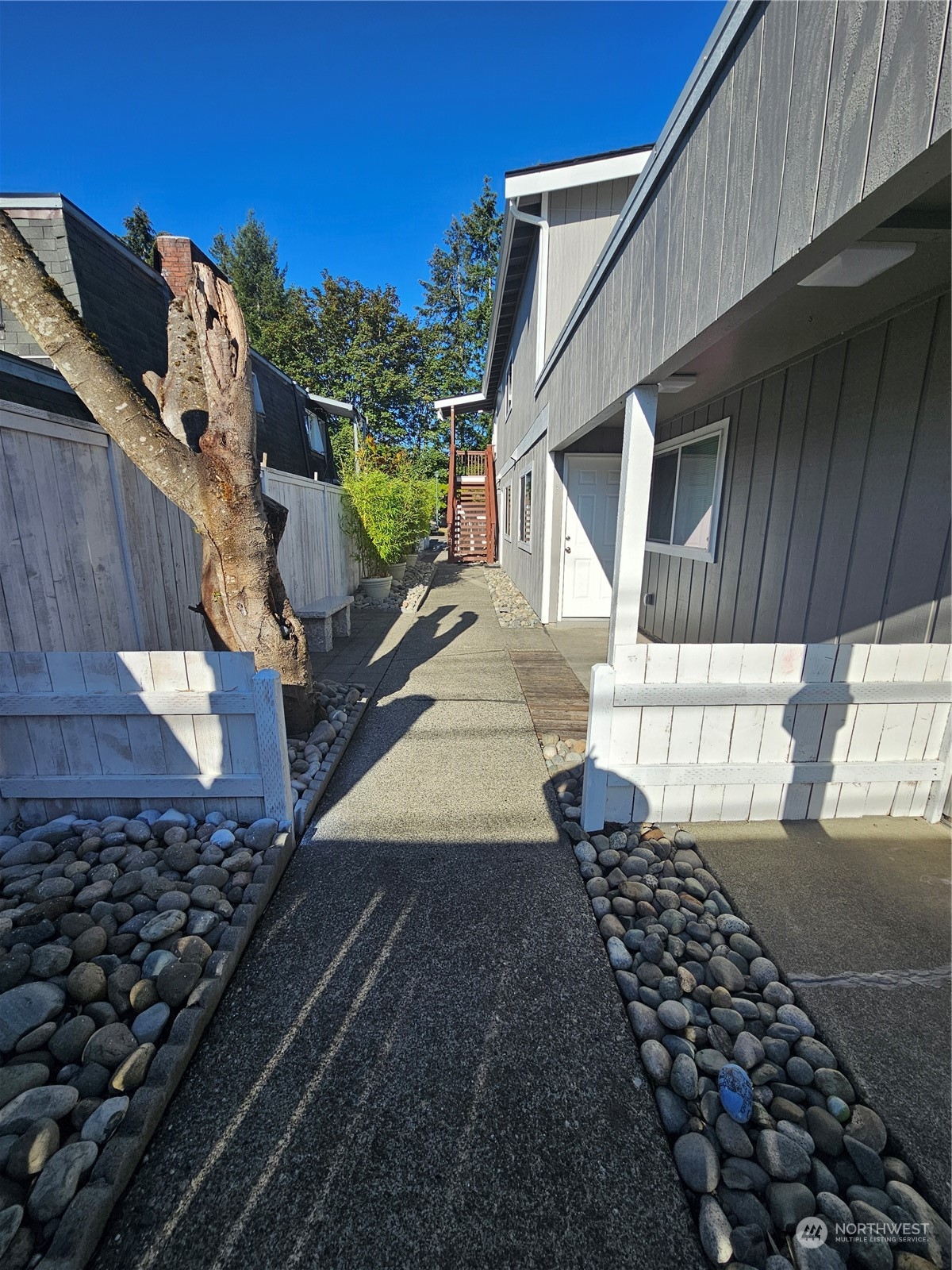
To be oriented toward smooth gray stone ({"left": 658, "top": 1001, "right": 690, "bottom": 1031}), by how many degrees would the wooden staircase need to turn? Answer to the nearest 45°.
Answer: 0° — it already faces it

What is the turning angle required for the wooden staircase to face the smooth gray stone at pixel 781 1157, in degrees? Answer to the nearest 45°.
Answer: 0° — it already faces it

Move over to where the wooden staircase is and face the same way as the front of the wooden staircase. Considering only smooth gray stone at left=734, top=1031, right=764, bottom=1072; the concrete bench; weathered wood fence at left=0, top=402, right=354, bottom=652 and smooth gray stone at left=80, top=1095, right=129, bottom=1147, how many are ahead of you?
4

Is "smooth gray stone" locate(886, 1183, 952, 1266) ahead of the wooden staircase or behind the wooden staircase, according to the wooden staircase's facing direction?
ahead

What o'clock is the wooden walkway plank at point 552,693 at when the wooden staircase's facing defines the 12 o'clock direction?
The wooden walkway plank is roughly at 12 o'clock from the wooden staircase.

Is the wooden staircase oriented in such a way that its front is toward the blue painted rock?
yes

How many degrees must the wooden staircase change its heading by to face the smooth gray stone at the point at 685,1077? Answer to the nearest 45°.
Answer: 0° — it already faces it

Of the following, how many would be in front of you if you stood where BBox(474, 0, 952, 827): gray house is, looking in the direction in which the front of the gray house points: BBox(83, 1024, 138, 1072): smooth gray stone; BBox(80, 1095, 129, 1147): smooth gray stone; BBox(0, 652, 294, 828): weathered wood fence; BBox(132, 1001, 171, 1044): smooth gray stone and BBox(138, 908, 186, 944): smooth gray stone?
5

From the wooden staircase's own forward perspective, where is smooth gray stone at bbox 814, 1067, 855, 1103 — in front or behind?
in front

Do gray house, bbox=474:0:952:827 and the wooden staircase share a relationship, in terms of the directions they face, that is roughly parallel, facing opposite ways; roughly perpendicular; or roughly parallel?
roughly perpendicular

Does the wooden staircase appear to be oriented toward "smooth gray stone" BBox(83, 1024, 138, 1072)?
yes

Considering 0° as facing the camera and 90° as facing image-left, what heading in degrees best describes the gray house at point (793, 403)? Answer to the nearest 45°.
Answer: approximately 45°

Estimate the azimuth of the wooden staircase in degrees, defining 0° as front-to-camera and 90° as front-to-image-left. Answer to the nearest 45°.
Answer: approximately 0°
